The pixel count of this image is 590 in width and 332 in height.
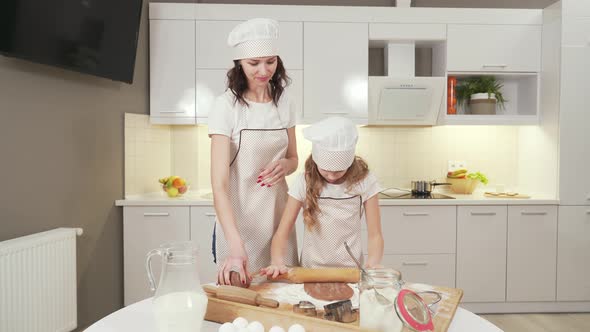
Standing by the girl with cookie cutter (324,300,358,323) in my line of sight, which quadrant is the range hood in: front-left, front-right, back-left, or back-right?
back-left

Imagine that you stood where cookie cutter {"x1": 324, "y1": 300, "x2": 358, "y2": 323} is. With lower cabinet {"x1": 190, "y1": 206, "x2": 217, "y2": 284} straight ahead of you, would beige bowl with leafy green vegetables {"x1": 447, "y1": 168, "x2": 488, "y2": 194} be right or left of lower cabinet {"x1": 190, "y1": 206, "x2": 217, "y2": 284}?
right

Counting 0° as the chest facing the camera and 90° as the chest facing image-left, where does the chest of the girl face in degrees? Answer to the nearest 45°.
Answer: approximately 0°

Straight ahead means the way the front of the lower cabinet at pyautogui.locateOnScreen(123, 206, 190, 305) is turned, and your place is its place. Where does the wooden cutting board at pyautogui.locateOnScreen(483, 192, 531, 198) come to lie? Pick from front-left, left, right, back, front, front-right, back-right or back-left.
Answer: left

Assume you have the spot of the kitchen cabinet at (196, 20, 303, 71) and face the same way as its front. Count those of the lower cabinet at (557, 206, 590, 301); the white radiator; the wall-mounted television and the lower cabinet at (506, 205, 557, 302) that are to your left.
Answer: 2

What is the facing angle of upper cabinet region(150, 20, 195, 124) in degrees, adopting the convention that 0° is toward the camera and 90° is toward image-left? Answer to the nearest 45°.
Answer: approximately 0°
